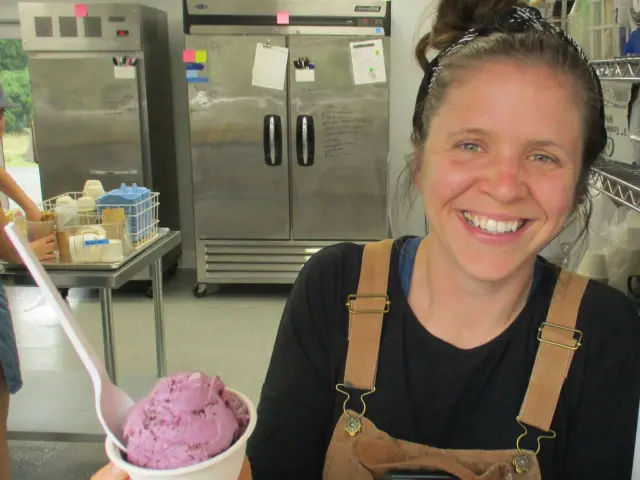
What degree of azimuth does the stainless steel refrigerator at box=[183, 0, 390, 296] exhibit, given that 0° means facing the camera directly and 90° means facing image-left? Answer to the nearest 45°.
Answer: approximately 0°

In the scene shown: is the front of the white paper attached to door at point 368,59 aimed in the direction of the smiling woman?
yes

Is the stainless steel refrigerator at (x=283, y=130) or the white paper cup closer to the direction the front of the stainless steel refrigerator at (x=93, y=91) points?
the white paper cup

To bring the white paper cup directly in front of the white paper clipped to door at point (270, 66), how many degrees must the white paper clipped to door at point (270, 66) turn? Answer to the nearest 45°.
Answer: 0° — it already faces it

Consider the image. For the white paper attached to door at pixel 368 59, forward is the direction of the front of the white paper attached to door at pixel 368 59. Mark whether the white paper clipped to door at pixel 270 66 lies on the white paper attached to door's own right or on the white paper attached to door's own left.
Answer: on the white paper attached to door's own right

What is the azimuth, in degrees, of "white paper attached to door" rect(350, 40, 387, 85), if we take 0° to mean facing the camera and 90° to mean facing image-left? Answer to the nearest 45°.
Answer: approximately 0°
